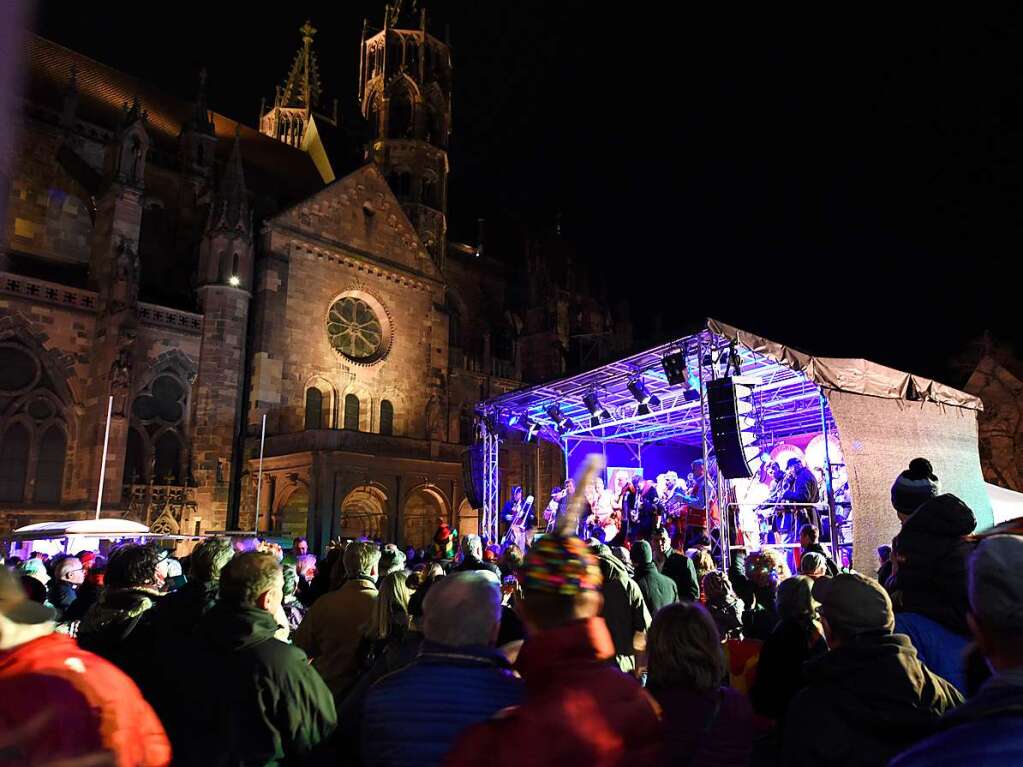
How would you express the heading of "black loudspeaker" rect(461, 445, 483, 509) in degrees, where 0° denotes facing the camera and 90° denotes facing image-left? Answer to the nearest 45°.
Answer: approximately 45°

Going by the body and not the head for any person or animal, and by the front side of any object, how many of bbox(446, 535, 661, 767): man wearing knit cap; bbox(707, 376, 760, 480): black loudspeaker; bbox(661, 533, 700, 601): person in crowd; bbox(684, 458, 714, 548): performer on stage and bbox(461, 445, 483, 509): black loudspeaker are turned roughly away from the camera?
2

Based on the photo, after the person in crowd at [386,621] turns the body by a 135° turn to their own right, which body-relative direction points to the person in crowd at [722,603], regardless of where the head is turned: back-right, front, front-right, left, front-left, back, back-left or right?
left

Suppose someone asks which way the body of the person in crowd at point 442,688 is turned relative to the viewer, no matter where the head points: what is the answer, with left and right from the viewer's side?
facing away from the viewer and to the right of the viewer

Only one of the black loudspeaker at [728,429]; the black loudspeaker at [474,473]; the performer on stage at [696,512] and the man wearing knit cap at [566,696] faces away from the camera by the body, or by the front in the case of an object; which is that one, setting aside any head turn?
the man wearing knit cap

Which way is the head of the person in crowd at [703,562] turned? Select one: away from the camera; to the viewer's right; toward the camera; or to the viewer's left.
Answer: away from the camera

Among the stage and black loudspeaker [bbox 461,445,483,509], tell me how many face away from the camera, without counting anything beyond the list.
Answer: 0

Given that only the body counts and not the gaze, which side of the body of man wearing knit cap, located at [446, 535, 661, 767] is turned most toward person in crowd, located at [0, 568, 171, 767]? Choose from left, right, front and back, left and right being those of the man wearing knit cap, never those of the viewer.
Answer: left

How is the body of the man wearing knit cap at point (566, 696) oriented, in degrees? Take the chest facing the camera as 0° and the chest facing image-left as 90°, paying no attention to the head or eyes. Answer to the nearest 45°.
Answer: approximately 180°

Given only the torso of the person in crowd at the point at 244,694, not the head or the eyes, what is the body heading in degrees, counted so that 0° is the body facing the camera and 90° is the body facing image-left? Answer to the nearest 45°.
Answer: approximately 225°

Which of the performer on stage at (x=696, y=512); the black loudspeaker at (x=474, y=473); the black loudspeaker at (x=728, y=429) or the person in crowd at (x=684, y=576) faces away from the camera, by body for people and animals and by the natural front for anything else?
the person in crowd

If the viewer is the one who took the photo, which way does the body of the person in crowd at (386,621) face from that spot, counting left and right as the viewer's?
facing away from the viewer and to the right of the viewer

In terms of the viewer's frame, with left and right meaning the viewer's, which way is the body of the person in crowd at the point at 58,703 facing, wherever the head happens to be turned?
facing away from the viewer and to the right of the viewer

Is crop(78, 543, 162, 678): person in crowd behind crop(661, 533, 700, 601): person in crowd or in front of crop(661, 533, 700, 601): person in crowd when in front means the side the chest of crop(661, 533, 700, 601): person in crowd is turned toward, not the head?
behind

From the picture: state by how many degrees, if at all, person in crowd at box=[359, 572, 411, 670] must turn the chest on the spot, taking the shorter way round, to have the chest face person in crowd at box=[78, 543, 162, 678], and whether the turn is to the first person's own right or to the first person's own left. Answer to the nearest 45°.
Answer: approximately 180°

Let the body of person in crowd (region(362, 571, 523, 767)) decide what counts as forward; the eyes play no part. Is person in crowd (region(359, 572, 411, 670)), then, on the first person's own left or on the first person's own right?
on the first person's own left

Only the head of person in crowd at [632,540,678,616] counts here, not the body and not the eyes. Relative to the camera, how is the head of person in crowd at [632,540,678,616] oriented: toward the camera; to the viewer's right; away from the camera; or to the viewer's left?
away from the camera

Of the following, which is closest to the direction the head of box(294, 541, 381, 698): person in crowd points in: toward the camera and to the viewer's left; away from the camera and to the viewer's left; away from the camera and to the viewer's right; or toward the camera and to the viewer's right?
away from the camera and to the viewer's right

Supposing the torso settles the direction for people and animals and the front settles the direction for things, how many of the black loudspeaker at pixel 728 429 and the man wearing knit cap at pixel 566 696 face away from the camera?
1
